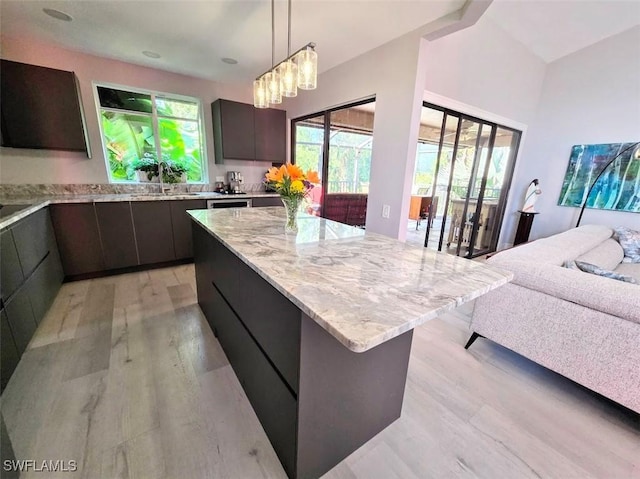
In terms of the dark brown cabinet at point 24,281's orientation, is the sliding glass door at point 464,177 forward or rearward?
forward

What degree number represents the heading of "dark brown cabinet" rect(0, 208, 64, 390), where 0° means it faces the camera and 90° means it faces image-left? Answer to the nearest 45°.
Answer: approximately 270°

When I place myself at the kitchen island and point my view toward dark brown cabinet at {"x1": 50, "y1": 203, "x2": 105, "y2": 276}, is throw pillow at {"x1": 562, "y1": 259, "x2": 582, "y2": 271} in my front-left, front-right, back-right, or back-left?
back-right

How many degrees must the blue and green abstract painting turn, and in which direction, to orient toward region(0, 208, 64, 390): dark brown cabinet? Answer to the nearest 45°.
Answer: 0° — it already faces it

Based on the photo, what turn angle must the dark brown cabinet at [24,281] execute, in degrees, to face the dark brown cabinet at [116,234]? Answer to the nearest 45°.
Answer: approximately 45° to its left

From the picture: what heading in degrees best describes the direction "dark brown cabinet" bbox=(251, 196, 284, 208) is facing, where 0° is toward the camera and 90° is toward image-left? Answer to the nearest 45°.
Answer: approximately 0°

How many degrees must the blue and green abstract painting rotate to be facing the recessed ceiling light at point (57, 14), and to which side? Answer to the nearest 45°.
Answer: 0° — it already faces it

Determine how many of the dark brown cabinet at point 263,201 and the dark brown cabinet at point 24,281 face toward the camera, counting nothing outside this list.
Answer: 1

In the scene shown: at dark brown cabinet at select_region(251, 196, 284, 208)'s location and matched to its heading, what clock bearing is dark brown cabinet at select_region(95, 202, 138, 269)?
dark brown cabinet at select_region(95, 202, 138, 269) is roughly at 2 o'clock from dark brown cabinet at select_region(251, 196, 284, 208).

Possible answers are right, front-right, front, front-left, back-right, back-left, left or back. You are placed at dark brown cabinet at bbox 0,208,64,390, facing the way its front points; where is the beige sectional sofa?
front-right

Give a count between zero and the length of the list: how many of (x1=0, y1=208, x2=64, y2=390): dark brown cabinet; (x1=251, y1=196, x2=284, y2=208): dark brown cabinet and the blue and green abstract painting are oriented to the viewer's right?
1

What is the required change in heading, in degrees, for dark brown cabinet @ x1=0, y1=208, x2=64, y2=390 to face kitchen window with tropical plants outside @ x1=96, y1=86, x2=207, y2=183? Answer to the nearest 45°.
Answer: approximately 45° to its left
